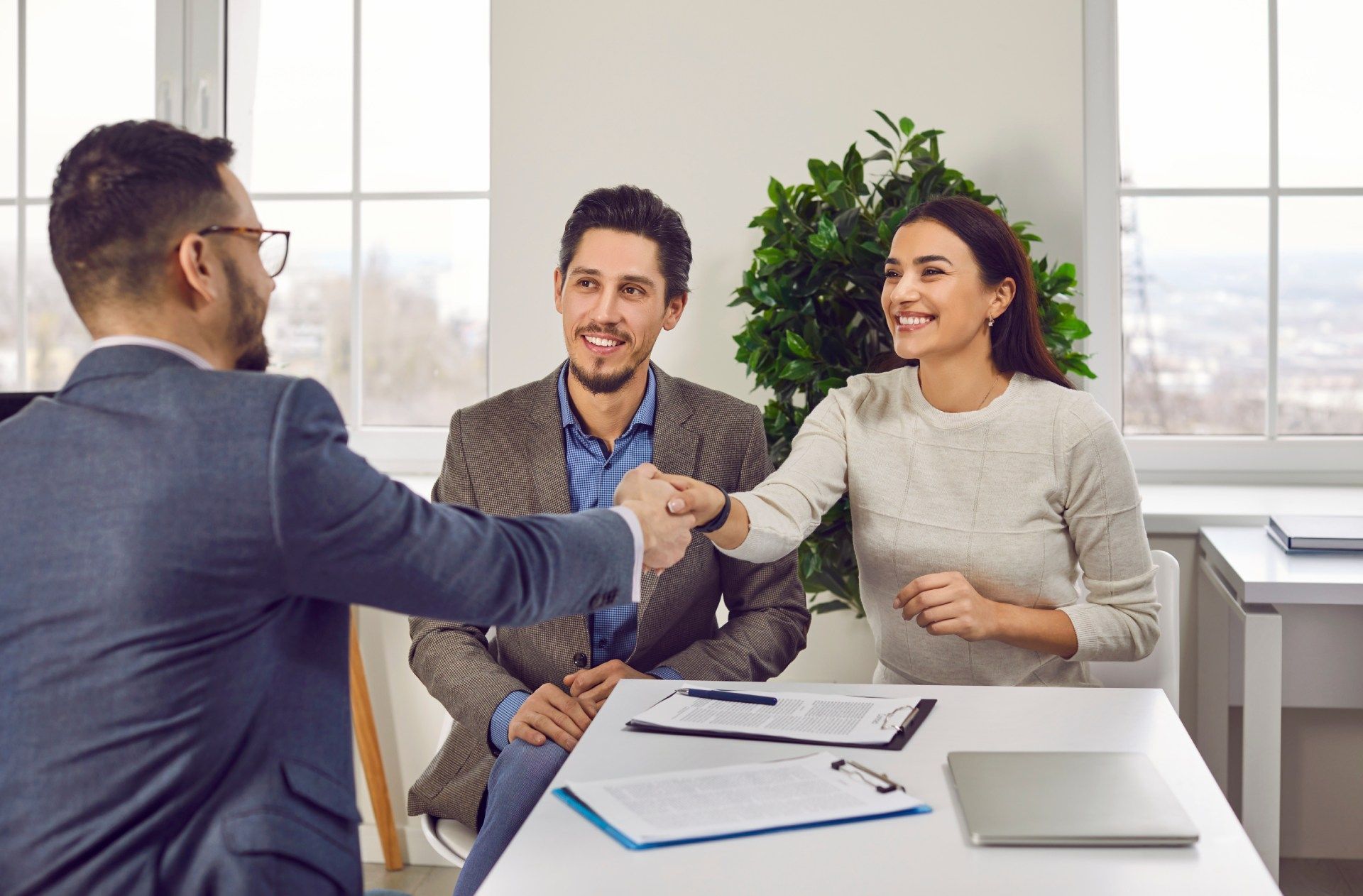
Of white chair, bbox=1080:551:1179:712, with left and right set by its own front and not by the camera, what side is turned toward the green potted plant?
right

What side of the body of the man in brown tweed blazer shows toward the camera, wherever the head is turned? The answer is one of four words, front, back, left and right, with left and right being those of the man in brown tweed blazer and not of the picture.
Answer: front

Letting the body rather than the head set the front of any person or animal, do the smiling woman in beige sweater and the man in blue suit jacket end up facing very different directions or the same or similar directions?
very different directions

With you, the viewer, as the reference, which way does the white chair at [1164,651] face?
facing the viewer and to the left of the viewer

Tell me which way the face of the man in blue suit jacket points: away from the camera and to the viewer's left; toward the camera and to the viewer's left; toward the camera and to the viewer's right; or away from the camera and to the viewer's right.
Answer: away from the camera and to the viewer's right

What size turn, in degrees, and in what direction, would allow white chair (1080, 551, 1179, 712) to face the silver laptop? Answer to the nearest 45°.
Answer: approximately 45° to its left

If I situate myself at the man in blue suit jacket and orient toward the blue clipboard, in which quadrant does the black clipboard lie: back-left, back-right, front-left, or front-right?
front-left

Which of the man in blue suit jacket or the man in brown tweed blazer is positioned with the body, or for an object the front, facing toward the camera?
the man in brown tweed blazer

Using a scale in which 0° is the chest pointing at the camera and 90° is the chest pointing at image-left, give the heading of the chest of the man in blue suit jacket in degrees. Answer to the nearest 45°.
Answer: approximately 225°

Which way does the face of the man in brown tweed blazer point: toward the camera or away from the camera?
toward the camera

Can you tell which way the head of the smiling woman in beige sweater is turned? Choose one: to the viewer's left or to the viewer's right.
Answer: to the viewer's left

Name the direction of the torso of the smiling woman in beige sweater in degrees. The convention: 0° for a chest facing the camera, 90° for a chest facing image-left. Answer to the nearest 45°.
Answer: approximately 45°

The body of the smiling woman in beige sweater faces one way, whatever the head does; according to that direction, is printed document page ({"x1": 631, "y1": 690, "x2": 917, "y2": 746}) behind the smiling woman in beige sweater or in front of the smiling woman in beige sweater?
in front

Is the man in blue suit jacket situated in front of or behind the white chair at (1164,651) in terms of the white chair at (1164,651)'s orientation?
in front

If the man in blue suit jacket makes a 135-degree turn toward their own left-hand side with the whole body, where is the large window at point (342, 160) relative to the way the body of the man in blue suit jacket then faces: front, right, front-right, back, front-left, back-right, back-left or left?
right

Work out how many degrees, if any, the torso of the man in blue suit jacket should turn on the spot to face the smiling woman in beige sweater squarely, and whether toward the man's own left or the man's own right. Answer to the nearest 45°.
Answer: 0° — they already face them
